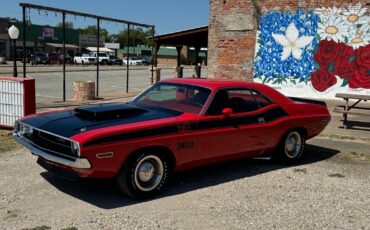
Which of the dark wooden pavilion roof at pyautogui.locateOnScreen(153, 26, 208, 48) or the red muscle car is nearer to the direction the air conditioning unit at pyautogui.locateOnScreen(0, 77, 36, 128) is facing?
the red muscle car

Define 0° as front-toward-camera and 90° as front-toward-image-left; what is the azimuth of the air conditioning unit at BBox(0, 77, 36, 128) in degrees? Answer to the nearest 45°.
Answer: approximately 45°

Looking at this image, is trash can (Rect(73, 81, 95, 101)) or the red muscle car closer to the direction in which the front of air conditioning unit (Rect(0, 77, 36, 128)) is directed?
the red muscle car

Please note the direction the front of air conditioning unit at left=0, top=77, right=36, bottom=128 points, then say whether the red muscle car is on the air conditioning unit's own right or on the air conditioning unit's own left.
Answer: on the air conditioning unit's own left

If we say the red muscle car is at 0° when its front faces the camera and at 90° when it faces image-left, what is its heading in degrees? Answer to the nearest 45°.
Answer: approximately 45°

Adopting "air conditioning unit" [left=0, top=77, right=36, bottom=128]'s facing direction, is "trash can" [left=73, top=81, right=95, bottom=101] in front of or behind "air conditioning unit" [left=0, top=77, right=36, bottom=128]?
behind

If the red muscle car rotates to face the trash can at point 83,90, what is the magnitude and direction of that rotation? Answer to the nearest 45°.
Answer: approximately 135° to its right

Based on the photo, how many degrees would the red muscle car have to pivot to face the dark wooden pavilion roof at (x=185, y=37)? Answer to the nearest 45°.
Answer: approximately 135° to its right

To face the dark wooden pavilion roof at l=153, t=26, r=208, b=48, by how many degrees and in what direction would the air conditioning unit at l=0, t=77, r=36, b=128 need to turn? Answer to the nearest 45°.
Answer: approximately 180°
